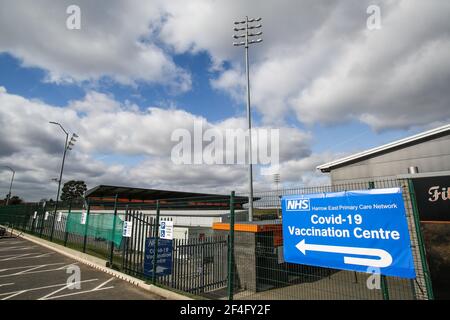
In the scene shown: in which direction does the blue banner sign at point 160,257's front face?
toward the camera

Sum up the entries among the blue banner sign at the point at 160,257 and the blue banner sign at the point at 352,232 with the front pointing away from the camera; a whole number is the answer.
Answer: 0

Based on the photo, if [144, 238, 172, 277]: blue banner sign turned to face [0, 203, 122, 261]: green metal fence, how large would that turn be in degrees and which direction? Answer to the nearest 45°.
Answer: approximately 135° to its right

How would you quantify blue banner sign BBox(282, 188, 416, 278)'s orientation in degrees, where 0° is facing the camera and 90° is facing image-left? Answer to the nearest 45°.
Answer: approximately 45°

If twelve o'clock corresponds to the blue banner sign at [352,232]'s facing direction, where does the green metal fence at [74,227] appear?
The green metal fence is roughly at 2 o'clock from the blue banner sign.

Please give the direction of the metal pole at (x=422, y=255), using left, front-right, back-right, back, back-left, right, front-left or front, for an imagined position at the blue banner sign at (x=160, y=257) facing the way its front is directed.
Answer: front-left
